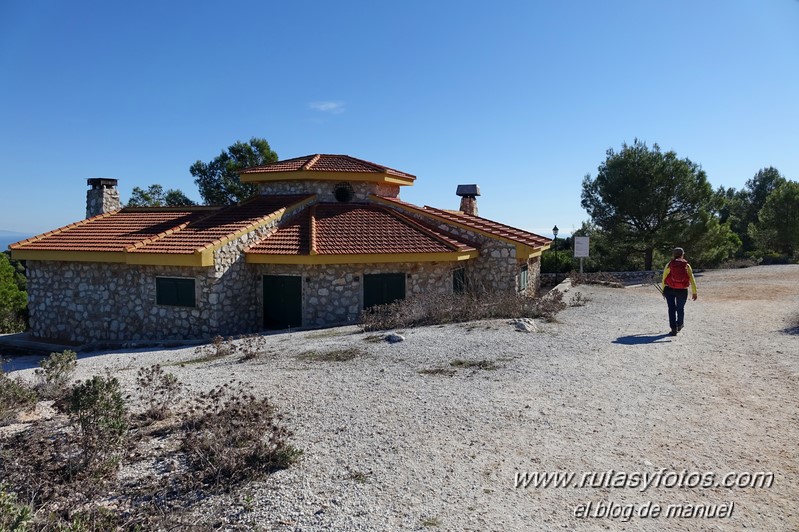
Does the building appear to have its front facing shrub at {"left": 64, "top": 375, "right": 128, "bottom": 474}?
yes

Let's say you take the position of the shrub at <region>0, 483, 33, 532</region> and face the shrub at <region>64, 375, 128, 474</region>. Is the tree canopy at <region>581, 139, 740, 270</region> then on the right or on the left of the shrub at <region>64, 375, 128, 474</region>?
right

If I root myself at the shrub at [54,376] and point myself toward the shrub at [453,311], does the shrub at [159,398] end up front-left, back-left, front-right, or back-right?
front-right

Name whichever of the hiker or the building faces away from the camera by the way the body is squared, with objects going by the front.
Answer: the hiker

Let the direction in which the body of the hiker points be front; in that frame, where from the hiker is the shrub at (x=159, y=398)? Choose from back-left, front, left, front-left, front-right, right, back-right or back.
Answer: back-left

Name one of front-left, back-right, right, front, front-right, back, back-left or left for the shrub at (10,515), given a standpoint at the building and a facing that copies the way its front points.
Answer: front

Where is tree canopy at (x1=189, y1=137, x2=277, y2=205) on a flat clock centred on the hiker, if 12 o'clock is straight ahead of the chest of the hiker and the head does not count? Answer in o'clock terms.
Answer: The tree canopy is roughly at 10 o'clock from the hiker.

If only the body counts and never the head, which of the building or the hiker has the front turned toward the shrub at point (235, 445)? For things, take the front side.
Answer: the building

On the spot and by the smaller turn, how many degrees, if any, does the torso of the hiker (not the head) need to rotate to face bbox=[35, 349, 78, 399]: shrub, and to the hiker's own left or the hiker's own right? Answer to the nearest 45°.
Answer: approximately 135° to the hiker's own left

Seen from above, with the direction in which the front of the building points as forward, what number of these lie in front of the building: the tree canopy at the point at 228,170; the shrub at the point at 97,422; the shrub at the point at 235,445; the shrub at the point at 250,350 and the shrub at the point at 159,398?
4

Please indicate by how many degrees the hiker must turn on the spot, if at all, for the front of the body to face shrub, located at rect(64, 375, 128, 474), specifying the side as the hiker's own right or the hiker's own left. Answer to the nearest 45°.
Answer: approximately 135° to the hiker's own left

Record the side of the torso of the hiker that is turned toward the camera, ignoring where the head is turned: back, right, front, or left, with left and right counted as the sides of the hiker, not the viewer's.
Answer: back

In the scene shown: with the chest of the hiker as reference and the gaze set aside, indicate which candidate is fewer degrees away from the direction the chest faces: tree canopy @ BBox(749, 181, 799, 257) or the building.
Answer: the tree canopy

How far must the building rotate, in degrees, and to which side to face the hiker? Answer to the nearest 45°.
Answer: approximately 45° to its left

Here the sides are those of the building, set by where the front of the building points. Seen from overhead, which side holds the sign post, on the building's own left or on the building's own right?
on the building's own left

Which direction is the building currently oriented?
toward the camera

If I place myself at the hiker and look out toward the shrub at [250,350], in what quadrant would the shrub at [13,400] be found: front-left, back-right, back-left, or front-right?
front-left

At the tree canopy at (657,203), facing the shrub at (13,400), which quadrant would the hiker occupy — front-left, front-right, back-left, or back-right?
front-left
